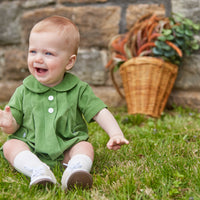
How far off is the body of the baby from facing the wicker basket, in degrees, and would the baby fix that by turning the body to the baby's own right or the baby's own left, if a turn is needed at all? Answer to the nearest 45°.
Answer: approximately 135° to the baby's own left

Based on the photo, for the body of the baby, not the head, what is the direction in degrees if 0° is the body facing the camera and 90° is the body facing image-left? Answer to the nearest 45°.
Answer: approximately 0°
